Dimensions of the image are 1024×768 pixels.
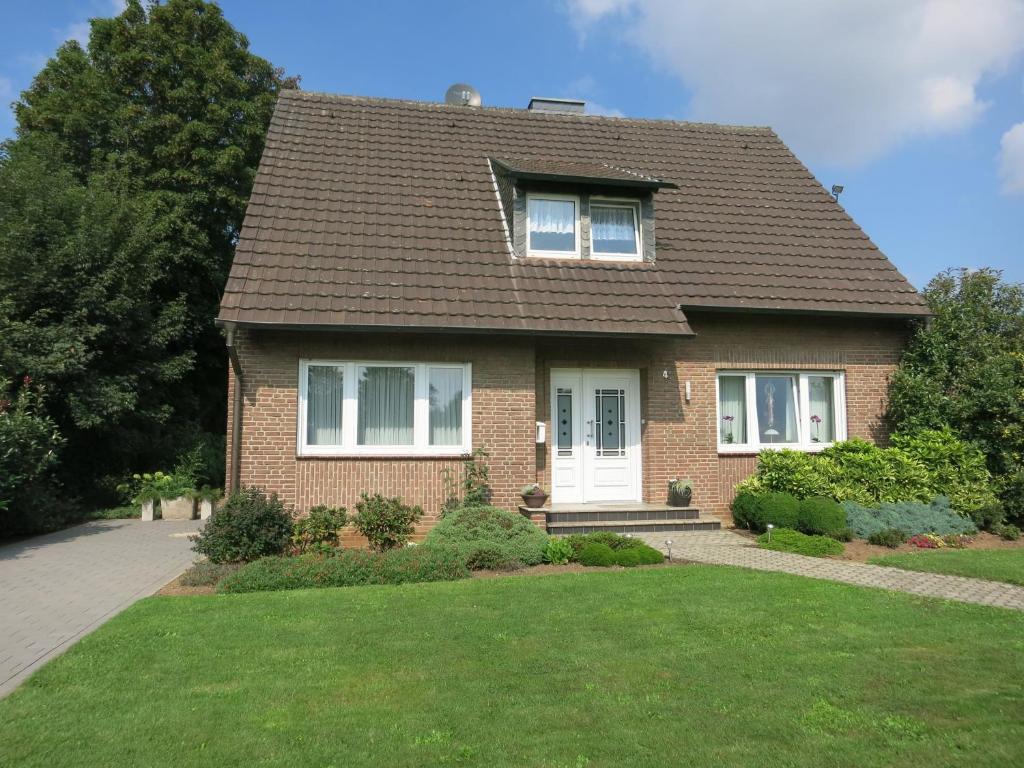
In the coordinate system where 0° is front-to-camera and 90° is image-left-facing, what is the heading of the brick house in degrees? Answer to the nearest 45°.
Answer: approximately 0°

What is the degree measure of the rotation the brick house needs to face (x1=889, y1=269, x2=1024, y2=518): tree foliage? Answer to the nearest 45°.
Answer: approximately 90° to its left

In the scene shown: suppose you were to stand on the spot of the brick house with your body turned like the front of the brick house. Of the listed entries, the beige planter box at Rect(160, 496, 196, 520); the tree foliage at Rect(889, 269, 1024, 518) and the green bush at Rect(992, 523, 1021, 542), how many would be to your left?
2

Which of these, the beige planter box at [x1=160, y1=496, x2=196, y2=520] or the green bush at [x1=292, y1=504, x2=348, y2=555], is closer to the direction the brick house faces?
the green bush

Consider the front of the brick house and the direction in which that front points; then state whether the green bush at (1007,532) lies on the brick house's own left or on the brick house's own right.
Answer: on the brick house's own left

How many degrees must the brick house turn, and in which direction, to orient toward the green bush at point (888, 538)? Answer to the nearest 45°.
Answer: approximately 90° to its left

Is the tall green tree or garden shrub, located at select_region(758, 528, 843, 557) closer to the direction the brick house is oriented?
the garden shrub

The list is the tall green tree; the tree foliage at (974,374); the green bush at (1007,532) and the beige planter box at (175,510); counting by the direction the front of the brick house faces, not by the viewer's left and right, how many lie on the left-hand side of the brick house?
2

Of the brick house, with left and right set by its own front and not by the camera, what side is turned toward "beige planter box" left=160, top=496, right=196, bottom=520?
right
